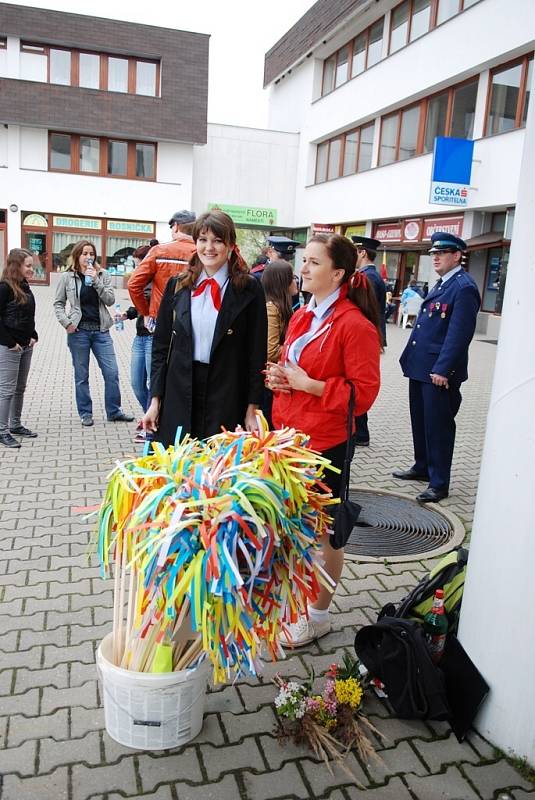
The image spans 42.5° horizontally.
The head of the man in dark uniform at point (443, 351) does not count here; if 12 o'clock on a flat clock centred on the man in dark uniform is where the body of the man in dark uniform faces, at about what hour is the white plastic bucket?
The white plastic bucket is roughly at 11 o'clock from the man in dark uniform.

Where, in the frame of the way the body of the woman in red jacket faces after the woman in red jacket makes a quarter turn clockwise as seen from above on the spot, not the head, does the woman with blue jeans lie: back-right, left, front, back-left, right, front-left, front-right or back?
front

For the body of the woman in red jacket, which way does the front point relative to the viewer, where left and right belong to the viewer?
facing the viewer and to the left of the viewer

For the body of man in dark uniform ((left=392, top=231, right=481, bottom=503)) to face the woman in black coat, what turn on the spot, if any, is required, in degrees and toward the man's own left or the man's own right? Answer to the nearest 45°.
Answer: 0° — they already face them

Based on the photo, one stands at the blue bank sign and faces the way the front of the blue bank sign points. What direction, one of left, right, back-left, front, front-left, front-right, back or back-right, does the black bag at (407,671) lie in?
front

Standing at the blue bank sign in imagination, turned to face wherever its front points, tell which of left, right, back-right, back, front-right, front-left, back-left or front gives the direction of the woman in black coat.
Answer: front

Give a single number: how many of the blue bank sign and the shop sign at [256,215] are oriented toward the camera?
2

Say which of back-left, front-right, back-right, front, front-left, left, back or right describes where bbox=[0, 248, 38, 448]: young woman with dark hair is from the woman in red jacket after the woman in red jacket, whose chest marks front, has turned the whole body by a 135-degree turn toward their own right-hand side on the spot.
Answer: front-left

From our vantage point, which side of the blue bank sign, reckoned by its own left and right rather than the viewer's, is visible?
front

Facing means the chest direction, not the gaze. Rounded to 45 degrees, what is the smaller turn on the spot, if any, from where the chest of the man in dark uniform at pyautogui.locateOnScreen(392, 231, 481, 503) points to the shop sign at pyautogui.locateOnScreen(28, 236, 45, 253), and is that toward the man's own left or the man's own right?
approximately 90° to the man's own right

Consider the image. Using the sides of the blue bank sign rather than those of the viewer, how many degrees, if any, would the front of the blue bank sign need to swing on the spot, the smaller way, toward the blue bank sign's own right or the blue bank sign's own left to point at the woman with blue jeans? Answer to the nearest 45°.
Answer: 0° — it already faces them

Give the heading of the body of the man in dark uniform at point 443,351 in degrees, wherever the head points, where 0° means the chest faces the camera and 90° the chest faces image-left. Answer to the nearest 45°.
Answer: approximately 45°
